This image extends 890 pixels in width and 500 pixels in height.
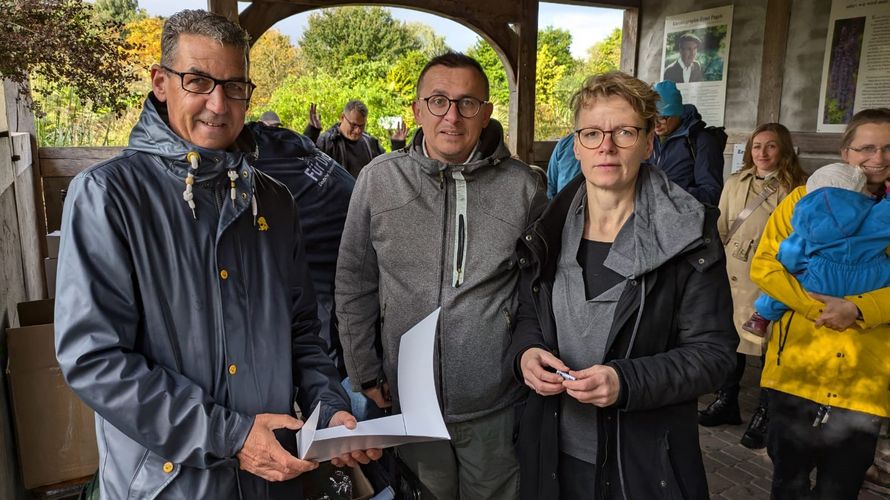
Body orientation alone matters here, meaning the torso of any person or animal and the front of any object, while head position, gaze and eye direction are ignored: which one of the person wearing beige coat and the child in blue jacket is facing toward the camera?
the person wearing beige coat

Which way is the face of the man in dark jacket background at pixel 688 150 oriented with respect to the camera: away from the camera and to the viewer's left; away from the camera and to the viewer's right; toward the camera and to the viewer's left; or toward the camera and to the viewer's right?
toward the camera and to the viewer's left

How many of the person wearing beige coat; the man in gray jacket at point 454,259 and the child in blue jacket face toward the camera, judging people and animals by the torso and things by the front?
2

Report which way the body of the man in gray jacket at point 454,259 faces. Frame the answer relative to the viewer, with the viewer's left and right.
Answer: facing the viewer

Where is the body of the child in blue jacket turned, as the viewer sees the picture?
away from the camera

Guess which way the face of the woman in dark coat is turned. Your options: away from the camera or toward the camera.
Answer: toward the camera

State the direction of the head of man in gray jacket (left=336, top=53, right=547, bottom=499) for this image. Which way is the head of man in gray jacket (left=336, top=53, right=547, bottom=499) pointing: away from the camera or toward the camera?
toward the camera

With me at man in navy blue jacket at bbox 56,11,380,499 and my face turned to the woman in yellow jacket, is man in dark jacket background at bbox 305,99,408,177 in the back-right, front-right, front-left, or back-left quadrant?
front-left

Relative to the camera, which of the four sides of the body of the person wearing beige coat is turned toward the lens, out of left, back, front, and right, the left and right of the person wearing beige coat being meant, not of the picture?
front

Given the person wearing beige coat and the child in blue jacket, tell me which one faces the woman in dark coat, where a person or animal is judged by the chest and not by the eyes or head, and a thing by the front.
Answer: the person wearing beige coat

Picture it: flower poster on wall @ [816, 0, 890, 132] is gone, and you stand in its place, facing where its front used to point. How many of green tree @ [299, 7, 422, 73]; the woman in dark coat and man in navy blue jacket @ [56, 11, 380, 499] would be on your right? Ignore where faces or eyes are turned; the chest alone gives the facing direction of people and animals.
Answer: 1

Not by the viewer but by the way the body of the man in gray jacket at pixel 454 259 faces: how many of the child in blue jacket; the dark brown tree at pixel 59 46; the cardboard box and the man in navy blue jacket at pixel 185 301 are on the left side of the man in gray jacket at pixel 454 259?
1

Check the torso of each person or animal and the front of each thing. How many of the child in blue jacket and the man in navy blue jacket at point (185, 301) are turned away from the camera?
1

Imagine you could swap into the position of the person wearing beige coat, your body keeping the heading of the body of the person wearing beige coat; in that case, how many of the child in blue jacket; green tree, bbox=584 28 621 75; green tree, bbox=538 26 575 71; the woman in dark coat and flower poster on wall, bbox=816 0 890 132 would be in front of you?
2

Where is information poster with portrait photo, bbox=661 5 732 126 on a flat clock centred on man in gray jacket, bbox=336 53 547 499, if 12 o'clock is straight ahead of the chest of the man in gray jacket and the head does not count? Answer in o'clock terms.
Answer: The information poster with portrait photo is roughly at 7 o'clock from the man in gray jacket.

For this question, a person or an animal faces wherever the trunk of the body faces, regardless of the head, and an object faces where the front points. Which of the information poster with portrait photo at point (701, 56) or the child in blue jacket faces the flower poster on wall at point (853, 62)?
the child in blue jacket

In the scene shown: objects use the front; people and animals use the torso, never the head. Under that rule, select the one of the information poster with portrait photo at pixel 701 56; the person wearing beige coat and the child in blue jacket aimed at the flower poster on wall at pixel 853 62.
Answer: the child in blue jacket

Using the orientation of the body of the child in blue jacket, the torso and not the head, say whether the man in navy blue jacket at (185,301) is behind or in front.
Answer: behind
